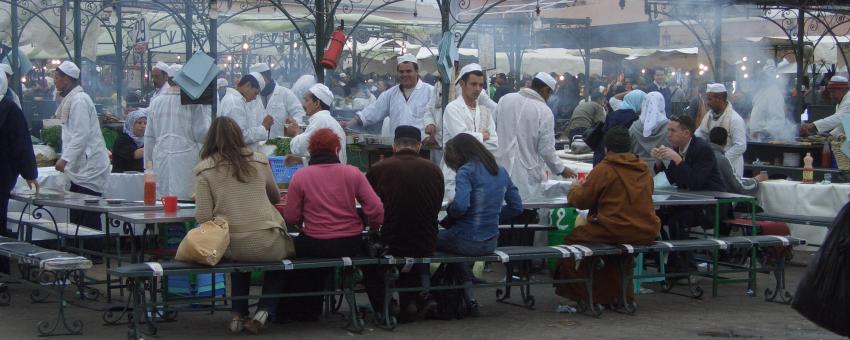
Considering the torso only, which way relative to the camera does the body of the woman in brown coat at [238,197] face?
away from the camera

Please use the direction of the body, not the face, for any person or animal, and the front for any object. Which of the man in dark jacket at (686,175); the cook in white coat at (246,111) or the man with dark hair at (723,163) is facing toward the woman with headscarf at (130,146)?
the man in dark jacket

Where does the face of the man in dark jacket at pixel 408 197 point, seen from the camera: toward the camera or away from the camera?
away from the camera

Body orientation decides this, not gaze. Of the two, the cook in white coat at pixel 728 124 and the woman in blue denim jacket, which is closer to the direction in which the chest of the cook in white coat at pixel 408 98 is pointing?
the woman in blue denim jacket

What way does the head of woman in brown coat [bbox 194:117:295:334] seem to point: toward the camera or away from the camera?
away from the camera

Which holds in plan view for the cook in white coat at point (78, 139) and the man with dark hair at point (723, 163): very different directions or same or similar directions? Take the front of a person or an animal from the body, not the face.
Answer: very different directions

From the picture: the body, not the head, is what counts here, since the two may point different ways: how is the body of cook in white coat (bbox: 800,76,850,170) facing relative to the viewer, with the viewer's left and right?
facing to the left of the viewer

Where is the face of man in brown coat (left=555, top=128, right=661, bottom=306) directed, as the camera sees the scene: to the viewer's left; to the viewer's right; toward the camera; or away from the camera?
away from the camera

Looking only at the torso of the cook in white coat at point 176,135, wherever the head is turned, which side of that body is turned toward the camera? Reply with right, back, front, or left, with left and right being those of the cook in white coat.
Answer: back
